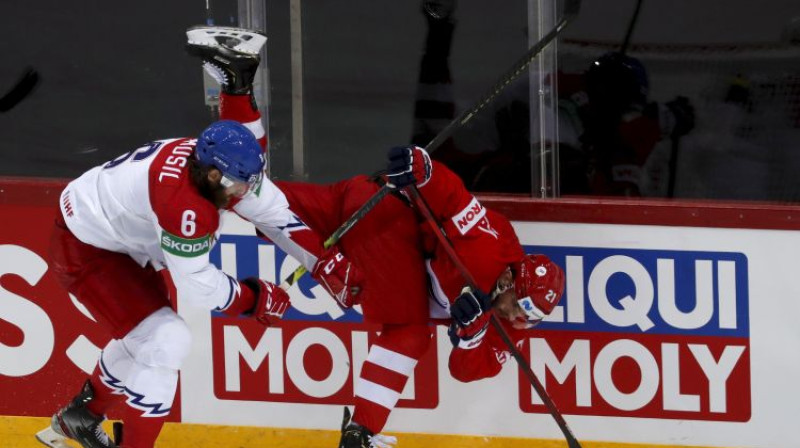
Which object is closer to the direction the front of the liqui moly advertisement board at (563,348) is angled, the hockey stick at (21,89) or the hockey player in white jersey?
the hockey player in white jersey

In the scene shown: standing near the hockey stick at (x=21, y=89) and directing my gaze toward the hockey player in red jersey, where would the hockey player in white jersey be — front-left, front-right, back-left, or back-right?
front-right

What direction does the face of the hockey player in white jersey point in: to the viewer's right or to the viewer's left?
to the viewer's right

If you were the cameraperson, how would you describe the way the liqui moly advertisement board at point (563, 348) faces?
facing the viewer
